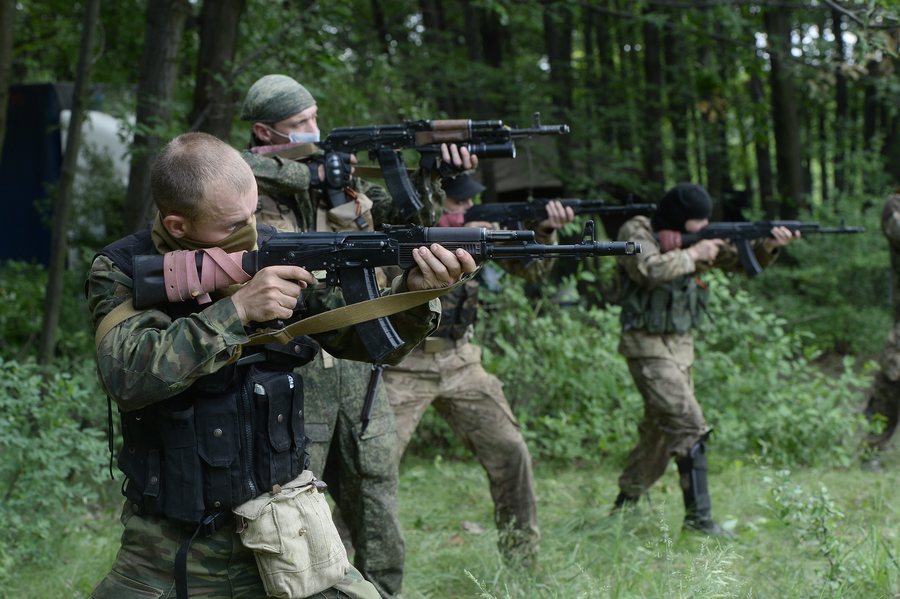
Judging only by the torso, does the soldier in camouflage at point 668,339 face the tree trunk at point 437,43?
no

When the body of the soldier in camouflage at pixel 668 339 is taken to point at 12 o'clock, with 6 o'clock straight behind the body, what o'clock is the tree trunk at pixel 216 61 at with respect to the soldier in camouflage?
The tree trunk is roughly at 7 o'clock from the soldier in camouflage.

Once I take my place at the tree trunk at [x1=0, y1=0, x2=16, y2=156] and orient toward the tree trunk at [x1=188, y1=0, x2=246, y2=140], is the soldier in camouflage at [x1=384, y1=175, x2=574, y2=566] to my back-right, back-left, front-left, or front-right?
front-right

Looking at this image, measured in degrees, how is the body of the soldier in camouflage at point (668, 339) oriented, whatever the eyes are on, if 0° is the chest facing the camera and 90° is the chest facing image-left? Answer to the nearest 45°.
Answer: approximately 270°

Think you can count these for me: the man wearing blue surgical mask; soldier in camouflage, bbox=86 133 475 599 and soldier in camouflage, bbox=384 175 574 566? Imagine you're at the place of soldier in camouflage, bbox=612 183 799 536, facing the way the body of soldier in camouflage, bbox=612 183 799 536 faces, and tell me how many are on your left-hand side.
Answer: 0

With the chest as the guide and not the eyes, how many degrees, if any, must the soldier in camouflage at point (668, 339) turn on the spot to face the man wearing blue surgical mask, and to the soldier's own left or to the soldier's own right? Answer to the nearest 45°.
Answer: approximately 135° to the soldier's own right

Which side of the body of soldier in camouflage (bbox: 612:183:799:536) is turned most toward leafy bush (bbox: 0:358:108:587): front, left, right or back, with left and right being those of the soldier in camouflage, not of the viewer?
back

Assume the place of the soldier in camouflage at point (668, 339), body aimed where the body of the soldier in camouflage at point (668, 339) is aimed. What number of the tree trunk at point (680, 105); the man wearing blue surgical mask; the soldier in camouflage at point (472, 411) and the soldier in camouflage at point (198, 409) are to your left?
1

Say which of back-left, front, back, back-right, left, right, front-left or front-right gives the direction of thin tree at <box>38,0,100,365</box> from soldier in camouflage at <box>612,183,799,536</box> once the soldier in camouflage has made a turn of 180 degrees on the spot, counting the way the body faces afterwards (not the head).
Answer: front

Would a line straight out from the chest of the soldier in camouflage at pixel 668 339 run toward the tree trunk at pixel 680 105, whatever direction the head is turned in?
no

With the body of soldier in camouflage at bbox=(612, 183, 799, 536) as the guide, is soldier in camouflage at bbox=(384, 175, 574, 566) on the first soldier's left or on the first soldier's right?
on the first soldier's right

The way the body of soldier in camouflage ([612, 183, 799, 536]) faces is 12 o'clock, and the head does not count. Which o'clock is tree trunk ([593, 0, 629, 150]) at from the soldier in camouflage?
The tree trunk is roughly at 9 o'clock from the soldier in camouflage.

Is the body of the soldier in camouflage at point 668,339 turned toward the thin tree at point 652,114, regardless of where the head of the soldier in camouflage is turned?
no

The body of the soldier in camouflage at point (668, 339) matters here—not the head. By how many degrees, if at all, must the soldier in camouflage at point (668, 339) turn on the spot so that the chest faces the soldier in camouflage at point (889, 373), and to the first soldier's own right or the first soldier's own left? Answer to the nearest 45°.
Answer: approximately 45° to the first soldier's own left

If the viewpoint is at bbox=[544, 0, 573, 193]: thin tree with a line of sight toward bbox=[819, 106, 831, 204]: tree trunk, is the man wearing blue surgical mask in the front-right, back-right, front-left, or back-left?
back-right

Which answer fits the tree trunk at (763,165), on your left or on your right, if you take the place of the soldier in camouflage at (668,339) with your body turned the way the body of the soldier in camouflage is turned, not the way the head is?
on your left
